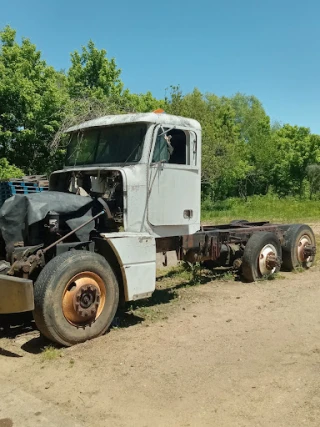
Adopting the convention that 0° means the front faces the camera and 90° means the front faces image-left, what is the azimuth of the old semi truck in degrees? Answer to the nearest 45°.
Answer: approximately 45°

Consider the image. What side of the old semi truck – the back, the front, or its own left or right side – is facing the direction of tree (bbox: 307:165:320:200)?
back

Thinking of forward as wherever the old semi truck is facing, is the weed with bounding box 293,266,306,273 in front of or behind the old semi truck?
behind

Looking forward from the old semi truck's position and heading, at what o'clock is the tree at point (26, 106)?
The tree is roughly at 4 o'clock from the old semi truck.

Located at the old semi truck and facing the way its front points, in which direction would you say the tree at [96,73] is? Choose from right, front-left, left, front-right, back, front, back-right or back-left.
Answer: back-right

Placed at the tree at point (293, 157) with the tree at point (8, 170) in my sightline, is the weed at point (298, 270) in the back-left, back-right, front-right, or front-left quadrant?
front-left

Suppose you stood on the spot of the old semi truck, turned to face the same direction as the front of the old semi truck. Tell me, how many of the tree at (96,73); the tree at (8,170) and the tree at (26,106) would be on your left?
0

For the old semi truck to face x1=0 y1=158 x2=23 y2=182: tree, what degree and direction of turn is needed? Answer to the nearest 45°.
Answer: approximately 135° to its right

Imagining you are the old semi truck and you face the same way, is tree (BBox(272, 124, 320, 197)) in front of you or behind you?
behind

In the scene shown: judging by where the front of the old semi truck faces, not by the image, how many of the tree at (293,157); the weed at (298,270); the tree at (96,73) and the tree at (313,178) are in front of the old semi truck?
0
